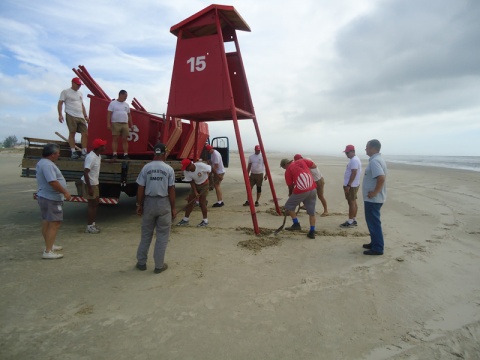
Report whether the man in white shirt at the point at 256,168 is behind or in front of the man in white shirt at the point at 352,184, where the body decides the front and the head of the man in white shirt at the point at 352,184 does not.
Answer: in front

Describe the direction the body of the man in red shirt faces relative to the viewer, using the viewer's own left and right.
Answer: facing away from the viewer and to the left of the viewer

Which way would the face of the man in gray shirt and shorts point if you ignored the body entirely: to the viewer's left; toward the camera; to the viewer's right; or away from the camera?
to the viewer's right

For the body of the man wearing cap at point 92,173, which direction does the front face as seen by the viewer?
to the viewer's right

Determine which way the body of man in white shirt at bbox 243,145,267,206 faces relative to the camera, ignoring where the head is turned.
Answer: toward the camera

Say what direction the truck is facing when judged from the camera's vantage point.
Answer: facing away from the viewer and to the right of the viewer

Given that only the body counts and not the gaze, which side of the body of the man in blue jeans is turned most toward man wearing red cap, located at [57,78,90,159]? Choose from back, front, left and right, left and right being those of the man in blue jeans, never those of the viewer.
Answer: front

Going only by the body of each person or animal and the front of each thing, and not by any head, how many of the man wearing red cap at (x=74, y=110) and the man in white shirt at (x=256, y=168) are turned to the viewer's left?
0

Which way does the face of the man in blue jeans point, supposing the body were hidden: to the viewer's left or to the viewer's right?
to the viewer's left

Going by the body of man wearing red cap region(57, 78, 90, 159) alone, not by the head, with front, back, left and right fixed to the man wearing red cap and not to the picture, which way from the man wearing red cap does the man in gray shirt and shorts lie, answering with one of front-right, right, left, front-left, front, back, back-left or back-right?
front-right

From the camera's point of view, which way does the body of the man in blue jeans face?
to the viewer's left

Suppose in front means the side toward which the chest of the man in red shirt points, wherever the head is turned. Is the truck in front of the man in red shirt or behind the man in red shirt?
in front

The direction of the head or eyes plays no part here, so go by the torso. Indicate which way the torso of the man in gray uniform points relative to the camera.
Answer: away from the camera

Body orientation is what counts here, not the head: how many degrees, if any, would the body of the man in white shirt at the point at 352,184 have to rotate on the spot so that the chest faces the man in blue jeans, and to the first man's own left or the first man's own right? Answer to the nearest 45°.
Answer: approximately 90° to the first man's own left

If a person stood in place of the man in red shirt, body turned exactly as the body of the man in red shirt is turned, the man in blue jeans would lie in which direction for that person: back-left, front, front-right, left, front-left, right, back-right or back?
back
